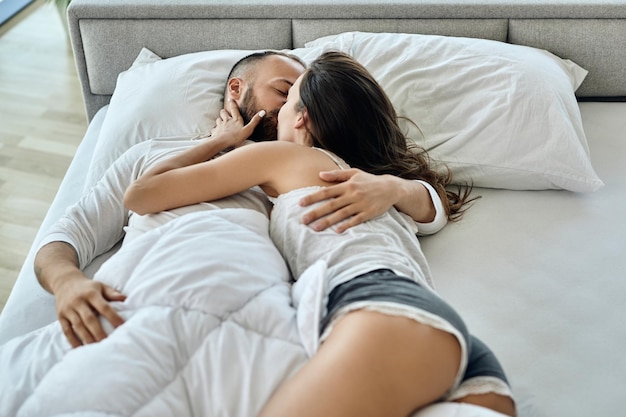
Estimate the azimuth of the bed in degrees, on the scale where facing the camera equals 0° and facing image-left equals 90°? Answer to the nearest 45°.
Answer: approximately 0°
